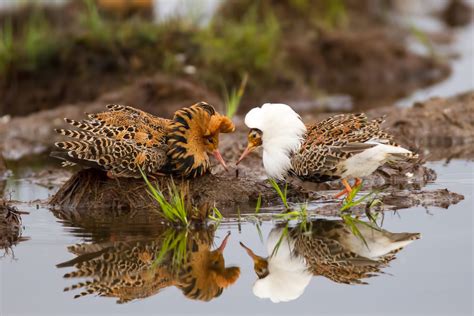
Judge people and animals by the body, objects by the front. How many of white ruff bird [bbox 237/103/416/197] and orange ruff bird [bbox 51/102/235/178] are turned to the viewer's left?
1

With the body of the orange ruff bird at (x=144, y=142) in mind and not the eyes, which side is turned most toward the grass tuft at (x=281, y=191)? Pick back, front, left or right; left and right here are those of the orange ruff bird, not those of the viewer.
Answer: front

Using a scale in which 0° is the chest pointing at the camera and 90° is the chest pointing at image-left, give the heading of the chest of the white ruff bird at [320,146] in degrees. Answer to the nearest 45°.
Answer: approximately 90°

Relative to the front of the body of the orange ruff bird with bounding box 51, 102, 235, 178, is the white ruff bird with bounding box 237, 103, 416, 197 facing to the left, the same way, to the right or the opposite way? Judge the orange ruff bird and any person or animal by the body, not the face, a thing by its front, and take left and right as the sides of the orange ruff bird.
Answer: the opposite way

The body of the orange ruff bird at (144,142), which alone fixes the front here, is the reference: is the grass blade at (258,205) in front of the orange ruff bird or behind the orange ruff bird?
in front

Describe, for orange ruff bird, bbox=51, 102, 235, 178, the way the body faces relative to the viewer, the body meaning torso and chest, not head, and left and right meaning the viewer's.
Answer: facing to the right of the viewer
